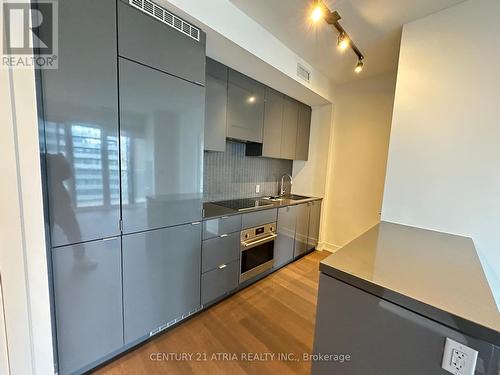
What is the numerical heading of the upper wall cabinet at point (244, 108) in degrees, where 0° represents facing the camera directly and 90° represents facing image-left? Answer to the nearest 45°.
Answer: approximately 315°

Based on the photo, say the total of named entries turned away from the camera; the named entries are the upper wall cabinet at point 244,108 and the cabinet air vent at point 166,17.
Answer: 0

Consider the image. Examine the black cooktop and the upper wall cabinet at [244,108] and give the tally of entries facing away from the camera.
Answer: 0

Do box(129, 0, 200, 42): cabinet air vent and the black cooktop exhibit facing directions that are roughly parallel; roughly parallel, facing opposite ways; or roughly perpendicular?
roughly parallel

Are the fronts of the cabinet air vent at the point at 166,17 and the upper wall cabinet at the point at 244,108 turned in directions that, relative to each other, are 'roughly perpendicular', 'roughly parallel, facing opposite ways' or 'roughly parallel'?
roughly parallel

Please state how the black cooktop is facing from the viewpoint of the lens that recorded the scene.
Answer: facing the viewer and to the right of the viewer

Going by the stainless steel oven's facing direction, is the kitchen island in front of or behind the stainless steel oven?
in front

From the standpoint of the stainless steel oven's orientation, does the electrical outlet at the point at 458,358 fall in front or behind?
in front

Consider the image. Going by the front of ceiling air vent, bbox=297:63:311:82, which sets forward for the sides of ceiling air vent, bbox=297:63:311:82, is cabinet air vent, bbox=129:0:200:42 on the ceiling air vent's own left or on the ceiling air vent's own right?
on the ceiling air vent's own right

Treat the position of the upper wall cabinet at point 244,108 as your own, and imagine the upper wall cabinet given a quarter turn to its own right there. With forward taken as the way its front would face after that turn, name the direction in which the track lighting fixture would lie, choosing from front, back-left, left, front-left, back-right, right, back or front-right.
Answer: left

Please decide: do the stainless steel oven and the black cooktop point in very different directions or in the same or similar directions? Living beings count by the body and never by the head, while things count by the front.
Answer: same or similar directions
